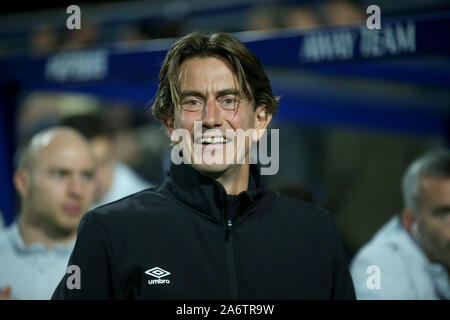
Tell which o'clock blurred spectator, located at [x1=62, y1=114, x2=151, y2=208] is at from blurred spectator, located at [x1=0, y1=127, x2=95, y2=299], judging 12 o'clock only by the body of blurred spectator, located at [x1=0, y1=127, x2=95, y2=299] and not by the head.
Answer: blurred spectator, located at [x1=62, y1=114, x2=151, y2=208] is roughly at 8 o'clock from blurred spectator, located at [x1=0, y1=127, x2=95, y2=299].

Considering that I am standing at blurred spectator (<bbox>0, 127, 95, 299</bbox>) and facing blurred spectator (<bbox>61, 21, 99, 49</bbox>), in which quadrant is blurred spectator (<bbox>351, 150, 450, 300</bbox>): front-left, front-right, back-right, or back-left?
back-right

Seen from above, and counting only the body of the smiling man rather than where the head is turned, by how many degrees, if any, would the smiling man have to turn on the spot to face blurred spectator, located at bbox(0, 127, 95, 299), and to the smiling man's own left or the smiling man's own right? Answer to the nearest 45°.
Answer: approximately 135° to the smiling man's own right

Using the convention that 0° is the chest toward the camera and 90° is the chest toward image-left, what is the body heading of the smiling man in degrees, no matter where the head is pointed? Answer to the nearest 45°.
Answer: approximately 0°

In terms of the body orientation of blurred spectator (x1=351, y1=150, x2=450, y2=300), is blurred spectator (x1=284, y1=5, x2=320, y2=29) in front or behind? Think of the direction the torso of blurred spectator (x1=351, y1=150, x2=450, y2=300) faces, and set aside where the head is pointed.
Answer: behind

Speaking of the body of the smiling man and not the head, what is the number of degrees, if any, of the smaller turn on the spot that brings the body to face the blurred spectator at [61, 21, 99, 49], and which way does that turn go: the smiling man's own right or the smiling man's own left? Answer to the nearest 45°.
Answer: approximately 180°
